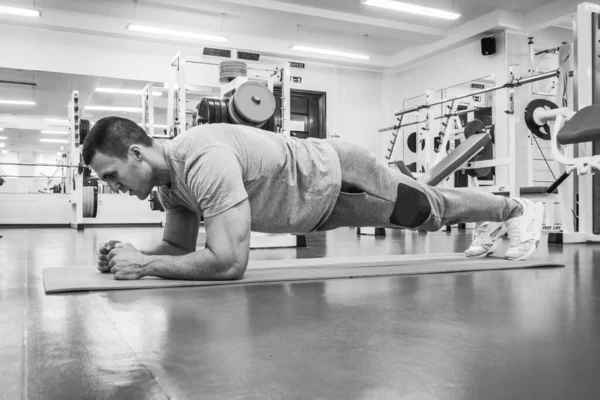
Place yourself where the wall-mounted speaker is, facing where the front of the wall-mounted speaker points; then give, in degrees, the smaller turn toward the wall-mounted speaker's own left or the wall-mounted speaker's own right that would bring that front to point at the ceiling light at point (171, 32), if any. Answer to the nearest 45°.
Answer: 0° — it already faces it

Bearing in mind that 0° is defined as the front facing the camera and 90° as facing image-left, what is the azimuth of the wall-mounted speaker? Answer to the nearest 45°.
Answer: approximately 45°

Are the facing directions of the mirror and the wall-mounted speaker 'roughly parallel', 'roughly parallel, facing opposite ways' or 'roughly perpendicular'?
roughly perpendicular

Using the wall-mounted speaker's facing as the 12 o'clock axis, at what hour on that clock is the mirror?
The mirror is roughly at 1 o'clock from the wall-mounted speaker.

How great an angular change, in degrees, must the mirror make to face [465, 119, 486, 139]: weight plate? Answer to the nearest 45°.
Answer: approximately 45° to its left
